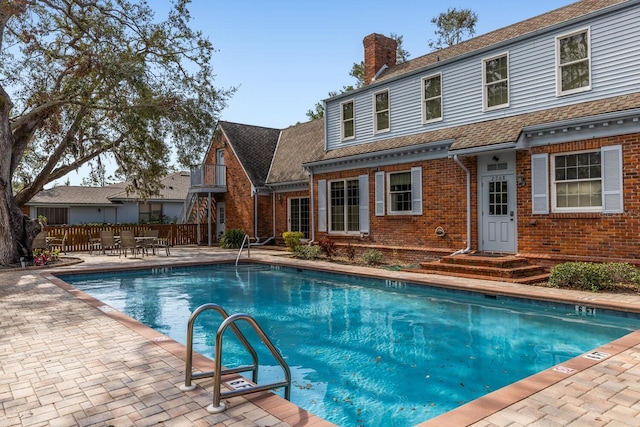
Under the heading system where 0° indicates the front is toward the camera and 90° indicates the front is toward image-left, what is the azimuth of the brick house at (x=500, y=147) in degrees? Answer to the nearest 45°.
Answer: approximately 45°

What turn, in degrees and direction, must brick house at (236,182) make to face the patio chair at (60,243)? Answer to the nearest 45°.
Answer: approximately 45° to its right

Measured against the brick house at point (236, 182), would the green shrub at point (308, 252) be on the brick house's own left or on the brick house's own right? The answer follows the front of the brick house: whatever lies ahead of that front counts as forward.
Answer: on the brick house's own left

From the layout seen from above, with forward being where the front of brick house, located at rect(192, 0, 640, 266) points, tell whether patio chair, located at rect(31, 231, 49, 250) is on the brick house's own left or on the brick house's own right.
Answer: on the brick house's own right

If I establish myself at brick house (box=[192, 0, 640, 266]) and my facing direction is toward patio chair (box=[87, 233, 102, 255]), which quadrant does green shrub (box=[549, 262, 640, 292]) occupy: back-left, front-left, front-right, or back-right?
back-left

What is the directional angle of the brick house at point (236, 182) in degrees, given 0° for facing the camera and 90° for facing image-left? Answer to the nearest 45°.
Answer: approximately 45°
